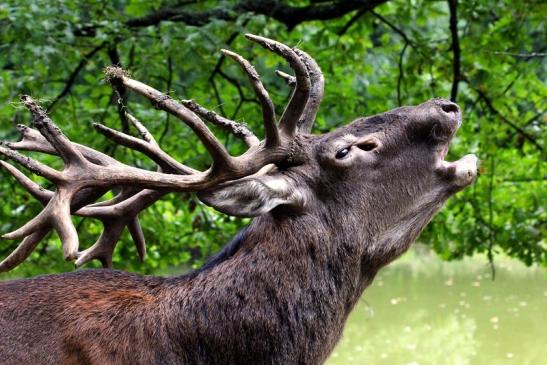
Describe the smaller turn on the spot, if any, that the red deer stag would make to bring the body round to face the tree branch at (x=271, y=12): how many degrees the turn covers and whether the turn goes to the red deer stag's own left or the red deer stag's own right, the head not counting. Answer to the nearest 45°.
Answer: approximately 90° to the red deer stag's own left

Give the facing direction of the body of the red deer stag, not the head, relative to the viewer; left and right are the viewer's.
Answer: facing to the right of the viewer

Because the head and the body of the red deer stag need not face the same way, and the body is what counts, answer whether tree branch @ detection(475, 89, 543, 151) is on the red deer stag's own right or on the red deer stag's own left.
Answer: on the red deer stag's own left

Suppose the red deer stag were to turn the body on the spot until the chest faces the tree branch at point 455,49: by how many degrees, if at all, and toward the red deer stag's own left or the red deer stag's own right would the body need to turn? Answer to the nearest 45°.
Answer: approximately 45° to the red deer stag's own left

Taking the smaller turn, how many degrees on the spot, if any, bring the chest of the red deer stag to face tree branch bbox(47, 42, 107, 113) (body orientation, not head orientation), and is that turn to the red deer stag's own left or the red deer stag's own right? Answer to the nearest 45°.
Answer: approximately 90° to the red deer stag's own left
